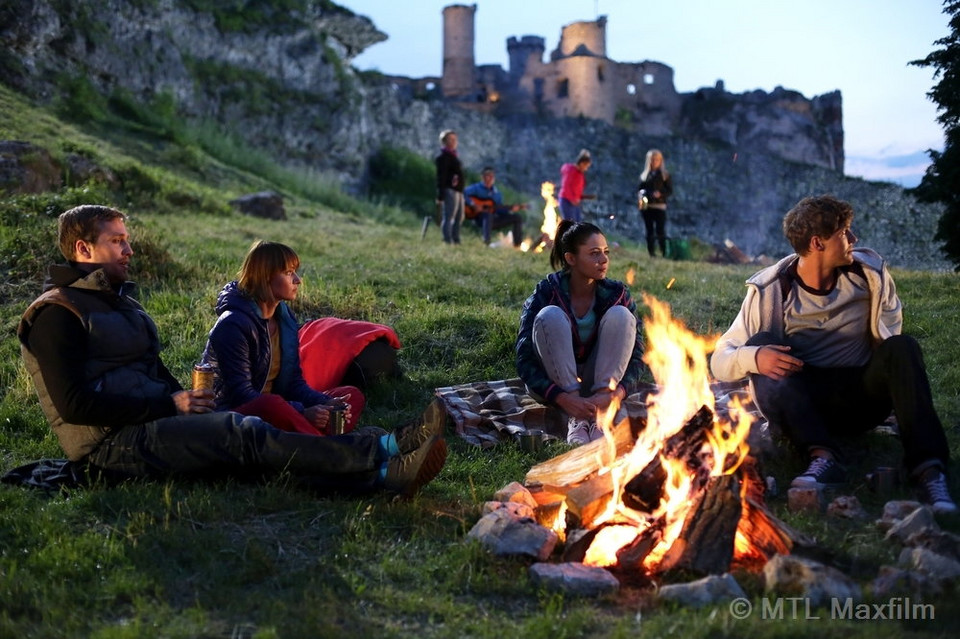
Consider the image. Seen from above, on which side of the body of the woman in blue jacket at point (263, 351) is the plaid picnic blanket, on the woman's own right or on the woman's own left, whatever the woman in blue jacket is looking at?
on the woman's own left

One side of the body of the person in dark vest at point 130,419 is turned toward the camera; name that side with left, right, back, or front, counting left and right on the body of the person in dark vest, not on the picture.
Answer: right

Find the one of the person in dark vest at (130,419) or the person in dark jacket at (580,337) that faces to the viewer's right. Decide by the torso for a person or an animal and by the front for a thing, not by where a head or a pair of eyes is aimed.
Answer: the person in dark vest at (130,419)

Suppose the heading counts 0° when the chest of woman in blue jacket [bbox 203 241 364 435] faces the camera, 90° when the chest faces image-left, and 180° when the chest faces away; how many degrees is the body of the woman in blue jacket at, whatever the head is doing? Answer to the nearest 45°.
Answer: approximately 315°

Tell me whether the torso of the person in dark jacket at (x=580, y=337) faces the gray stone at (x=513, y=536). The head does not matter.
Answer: yes

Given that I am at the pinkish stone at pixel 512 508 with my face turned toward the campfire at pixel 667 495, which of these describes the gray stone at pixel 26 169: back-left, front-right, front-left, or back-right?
back-left

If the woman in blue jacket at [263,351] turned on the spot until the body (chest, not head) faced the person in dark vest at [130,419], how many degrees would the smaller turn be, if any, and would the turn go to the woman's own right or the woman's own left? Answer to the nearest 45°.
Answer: approximately 90° to the woman's own right

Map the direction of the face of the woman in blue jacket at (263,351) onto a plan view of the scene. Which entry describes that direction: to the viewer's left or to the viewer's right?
to the viewer's right

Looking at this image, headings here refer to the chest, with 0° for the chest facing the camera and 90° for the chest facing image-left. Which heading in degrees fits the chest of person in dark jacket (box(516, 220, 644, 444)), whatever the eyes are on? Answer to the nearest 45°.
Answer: approximately 0°

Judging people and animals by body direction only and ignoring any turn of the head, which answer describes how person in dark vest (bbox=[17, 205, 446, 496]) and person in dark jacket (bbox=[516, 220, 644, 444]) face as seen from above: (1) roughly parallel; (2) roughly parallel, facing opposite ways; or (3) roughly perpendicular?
roughly perpendicular

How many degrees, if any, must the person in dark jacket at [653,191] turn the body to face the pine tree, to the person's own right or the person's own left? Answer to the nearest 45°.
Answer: approximately 45° to the person's own left

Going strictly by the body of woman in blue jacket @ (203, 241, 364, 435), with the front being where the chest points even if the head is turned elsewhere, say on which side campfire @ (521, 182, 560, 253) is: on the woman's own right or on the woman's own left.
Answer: on the woman's own left
